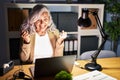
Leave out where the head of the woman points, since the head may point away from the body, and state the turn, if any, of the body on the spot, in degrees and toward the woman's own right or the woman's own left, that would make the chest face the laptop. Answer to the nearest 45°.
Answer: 0° — they already face it

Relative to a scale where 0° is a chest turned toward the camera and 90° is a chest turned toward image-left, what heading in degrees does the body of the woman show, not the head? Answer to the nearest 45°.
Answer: approximately 0°

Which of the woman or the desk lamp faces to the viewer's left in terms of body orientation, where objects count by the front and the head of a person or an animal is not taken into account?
the desk lamp

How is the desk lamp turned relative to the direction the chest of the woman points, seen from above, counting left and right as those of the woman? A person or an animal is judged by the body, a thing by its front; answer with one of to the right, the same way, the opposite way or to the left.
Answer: to the right

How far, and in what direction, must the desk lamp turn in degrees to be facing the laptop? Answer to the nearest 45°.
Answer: approximately 45° to its left

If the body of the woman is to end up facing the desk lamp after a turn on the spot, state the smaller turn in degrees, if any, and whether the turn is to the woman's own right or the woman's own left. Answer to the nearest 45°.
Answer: approximately 45° to the woman's own left

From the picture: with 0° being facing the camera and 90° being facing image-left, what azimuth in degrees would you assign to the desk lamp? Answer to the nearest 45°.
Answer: approximately 90°

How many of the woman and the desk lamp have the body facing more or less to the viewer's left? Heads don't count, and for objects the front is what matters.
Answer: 1
